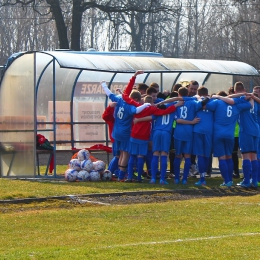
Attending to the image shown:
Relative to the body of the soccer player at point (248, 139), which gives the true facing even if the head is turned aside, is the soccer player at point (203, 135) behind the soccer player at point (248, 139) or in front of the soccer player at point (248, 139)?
in front

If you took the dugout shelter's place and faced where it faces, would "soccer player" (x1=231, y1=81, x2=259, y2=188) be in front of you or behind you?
in front

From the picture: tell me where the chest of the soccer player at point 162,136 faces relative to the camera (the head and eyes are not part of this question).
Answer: away from the camera

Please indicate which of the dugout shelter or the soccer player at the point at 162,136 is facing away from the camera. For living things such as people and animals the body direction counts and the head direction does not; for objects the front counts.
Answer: the soccer player

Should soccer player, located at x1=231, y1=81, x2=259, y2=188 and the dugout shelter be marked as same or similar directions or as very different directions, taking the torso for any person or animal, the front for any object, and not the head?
very different directions

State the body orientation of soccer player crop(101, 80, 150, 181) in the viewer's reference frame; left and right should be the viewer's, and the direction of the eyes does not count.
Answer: facing away from the viewer and to the right of the viewer

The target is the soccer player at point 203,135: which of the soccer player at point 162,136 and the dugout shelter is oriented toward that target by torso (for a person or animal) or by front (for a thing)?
the dugout shelter

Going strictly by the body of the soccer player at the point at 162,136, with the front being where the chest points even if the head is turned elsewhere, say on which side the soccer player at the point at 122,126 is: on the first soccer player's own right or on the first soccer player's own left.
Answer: on the first soccer player's own left

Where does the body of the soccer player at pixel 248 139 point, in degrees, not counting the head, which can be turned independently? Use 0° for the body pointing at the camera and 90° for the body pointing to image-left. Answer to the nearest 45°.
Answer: approximately 135°
